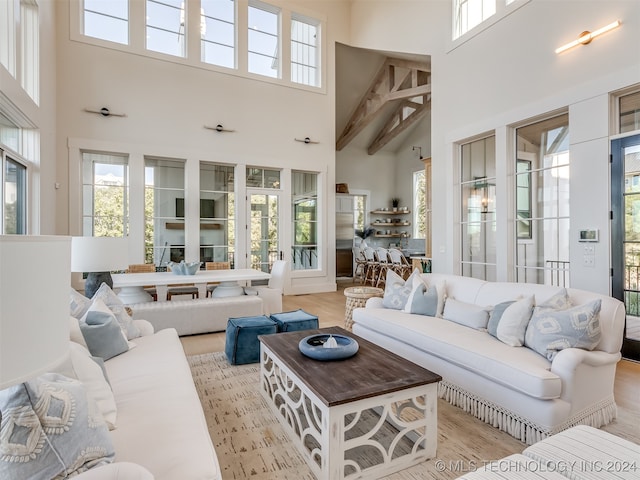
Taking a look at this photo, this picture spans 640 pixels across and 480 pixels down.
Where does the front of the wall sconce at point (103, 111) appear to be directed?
toward the camera

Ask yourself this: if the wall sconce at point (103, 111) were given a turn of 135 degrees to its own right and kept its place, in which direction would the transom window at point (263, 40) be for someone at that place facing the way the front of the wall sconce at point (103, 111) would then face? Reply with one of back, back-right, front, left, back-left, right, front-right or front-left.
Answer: back-right

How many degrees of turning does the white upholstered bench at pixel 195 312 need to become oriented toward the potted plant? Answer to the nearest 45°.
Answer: approximately 45° to its right

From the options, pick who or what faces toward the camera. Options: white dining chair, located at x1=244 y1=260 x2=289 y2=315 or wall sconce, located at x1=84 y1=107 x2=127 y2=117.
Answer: the wall sconce

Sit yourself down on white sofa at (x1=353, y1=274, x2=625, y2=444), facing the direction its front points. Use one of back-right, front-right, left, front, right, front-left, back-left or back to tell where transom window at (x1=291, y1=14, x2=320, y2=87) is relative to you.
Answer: right

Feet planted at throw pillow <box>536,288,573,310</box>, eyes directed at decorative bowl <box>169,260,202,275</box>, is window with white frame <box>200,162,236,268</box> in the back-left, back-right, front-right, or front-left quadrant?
front-right

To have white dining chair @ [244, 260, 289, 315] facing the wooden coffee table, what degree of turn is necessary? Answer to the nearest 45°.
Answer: approximately 90° to its left

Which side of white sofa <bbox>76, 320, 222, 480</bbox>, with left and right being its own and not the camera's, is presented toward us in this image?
right

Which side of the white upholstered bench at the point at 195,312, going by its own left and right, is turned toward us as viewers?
back

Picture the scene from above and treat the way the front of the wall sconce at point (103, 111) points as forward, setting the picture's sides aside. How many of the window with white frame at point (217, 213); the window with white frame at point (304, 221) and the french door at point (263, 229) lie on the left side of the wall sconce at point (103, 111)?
3

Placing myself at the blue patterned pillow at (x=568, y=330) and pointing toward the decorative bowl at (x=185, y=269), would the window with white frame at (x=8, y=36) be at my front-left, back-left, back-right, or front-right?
front-left

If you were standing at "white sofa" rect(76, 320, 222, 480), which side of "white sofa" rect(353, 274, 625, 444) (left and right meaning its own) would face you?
front

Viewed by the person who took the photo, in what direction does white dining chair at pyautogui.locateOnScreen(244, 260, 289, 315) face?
facing to the left of the viewer

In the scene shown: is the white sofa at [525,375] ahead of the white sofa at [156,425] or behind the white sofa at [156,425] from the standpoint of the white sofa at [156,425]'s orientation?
ahead

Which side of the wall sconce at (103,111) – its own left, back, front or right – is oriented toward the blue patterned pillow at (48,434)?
front

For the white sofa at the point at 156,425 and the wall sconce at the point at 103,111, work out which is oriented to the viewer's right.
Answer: the white sofa

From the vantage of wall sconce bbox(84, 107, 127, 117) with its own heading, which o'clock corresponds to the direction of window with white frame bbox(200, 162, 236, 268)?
The window with white frame is roughly at 9 o'clock from the wall sconce.
